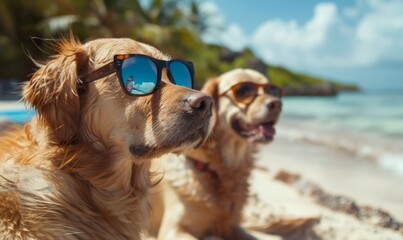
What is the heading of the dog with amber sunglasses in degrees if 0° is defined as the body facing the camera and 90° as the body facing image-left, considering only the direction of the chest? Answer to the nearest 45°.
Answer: approximately 315°

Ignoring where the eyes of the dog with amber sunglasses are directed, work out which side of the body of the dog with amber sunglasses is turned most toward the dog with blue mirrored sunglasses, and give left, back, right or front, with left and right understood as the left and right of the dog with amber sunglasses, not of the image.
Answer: right
